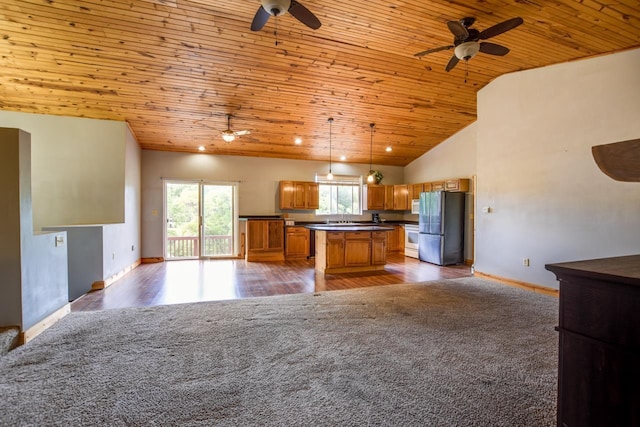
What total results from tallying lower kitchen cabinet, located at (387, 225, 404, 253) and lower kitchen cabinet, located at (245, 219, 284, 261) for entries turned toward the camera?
2

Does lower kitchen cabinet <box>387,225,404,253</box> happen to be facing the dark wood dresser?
yes

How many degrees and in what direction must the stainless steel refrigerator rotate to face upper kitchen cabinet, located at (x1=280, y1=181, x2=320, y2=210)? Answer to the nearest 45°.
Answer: approximately 45° to its right

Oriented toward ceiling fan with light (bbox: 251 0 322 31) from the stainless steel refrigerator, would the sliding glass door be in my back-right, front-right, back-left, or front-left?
front-right

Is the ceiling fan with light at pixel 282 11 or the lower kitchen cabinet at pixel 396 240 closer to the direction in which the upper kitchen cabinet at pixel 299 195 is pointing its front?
the ceiling fan with light

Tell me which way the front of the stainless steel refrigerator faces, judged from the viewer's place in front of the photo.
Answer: facing the viewer and to the left of the viewer

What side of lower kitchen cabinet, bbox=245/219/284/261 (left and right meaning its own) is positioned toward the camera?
front

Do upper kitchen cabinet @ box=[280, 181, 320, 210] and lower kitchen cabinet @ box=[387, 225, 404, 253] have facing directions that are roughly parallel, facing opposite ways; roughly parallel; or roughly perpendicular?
roughly parallel

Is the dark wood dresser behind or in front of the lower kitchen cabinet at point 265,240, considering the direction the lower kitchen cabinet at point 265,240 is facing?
in front

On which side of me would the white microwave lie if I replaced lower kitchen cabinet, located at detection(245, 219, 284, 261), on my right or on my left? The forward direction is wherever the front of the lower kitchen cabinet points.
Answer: on my left

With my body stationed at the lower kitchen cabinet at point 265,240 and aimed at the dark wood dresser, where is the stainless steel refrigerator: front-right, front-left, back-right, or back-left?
front-left

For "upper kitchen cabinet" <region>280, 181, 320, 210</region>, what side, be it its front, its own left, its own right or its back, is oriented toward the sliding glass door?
right

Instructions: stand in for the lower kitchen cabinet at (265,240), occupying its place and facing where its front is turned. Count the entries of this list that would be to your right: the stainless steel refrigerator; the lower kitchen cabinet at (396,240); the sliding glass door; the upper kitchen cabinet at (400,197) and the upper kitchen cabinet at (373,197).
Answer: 1

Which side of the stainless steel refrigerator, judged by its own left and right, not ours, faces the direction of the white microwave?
right

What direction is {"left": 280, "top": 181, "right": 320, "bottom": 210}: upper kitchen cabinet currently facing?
toward the camera

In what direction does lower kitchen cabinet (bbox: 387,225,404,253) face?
toward the camera
